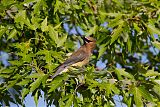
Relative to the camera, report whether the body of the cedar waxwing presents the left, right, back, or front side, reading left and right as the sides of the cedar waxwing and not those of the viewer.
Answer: right
